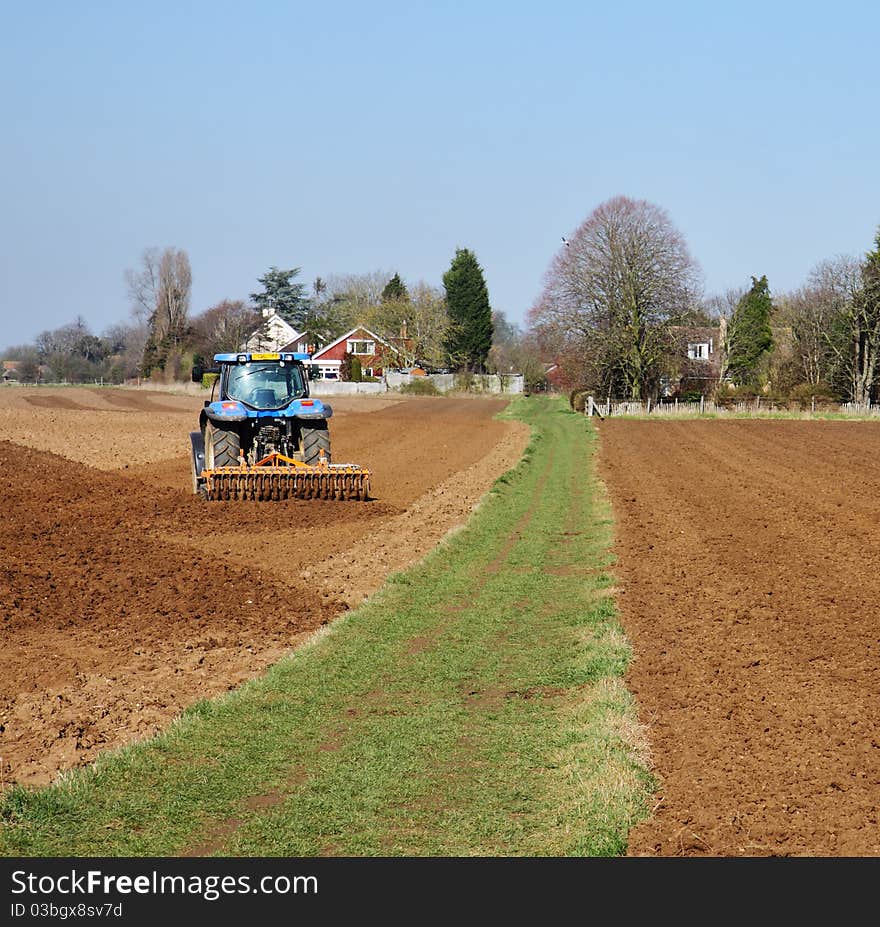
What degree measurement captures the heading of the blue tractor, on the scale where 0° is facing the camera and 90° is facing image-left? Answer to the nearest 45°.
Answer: approximately 180°
